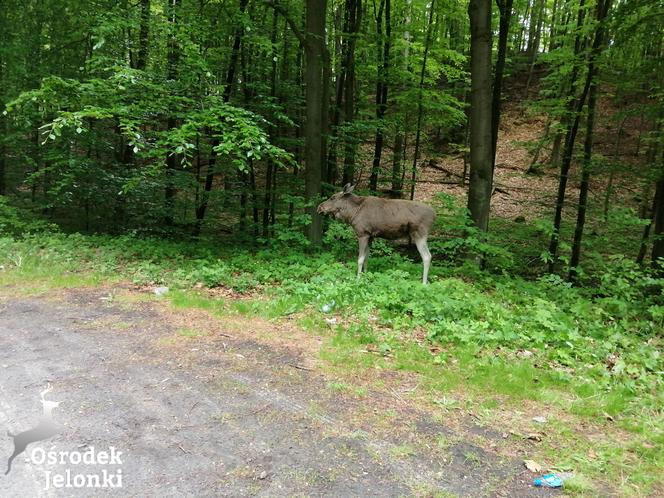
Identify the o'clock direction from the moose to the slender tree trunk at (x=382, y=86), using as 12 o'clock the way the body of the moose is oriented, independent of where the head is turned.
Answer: The slender tree trunk is roughly at 3 o'clock from the moose.

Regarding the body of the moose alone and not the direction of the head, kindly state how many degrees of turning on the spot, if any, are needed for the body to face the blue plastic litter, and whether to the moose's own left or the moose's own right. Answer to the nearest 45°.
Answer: approximately 90° to the moose's own left

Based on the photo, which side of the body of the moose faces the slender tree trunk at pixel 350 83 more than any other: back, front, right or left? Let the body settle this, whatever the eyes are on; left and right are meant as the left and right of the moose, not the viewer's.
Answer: right

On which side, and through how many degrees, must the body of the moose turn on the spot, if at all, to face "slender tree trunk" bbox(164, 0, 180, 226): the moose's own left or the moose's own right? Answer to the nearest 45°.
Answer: approximately 45° to the moose's own right

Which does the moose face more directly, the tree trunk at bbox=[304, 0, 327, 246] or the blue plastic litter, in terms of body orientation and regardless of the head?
the tree trunk

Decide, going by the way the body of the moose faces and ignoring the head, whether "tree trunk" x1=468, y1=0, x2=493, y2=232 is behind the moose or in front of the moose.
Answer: behind

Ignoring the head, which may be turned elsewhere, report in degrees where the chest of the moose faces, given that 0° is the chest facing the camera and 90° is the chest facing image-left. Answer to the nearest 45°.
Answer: approximately 90°

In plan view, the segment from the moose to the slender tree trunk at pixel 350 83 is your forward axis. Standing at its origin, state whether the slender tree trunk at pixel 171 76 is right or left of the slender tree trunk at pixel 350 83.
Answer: left

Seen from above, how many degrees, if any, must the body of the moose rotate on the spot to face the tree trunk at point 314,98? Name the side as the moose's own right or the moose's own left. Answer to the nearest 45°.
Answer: approximately 45° to the moose's own right

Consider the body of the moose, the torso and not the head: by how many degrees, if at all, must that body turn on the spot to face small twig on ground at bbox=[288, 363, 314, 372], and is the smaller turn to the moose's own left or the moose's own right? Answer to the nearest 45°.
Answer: approximately 90° to the moose's own left

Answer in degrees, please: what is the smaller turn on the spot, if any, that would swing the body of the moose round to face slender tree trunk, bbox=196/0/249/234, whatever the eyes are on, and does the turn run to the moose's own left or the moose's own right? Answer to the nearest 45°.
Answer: approximately 45° to the moose's own right
